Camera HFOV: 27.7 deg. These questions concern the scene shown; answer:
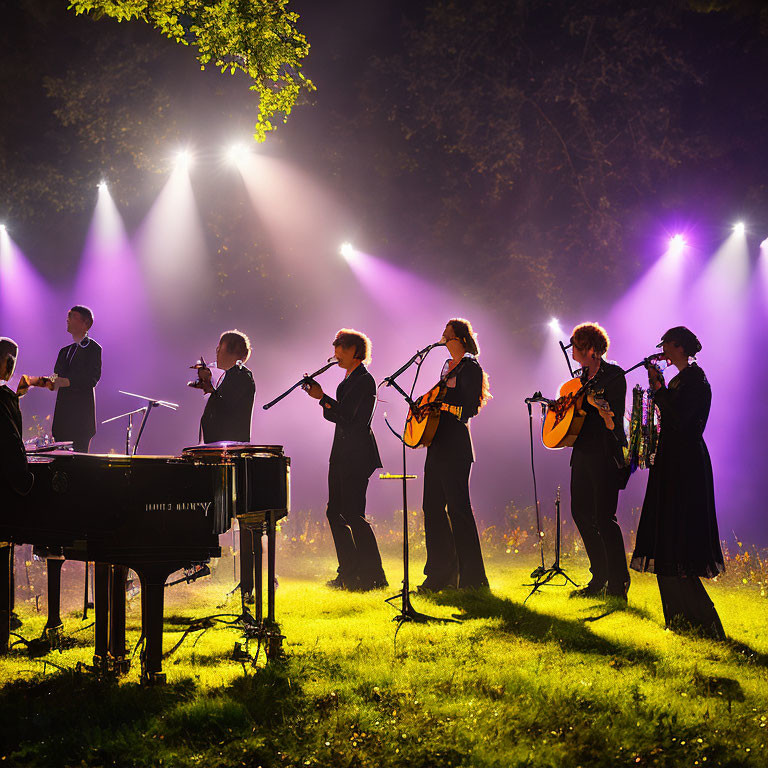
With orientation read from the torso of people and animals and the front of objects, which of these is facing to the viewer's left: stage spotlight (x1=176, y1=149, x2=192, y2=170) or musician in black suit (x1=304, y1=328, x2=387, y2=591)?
the musician in black suit

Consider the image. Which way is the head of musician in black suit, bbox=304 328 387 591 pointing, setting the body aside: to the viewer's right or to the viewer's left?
to the viewer's left

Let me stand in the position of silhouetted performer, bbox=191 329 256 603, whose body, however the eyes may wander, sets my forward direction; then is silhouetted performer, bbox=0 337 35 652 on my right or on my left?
on my left

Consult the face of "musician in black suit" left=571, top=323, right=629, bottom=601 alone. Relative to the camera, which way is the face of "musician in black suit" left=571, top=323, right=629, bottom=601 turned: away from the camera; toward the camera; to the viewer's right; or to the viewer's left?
to the viewer's left

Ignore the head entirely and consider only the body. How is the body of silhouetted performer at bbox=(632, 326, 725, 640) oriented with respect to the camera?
to the viewer's left

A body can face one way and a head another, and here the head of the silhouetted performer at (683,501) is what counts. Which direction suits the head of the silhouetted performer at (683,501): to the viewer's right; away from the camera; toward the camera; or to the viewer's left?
to the viewer's left

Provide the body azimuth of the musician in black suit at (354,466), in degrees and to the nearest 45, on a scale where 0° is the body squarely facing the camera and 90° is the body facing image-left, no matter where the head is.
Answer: approximately 90°

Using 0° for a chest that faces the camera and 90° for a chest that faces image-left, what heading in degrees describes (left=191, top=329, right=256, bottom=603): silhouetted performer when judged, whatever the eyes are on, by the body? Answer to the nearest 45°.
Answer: approximately 90°
